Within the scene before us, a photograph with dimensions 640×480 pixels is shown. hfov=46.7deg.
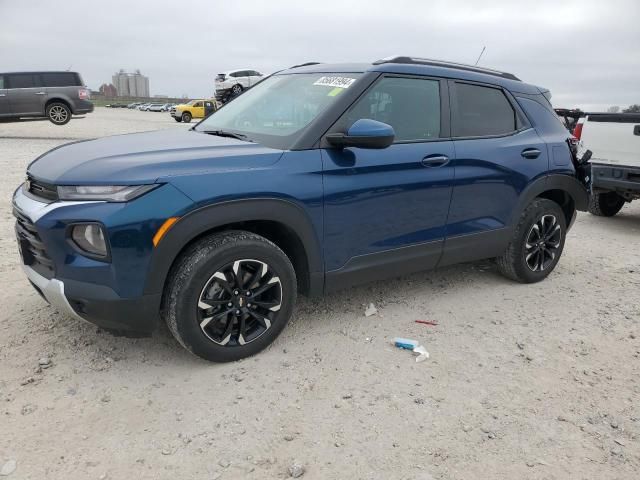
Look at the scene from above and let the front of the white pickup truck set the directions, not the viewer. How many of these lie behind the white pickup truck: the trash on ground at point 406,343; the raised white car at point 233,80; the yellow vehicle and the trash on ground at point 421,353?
2

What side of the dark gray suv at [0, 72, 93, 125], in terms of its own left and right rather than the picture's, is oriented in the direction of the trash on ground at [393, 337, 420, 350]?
left

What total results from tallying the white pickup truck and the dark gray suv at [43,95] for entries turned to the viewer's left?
1

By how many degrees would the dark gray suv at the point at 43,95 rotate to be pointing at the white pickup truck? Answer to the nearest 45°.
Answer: approximately 135° to its left

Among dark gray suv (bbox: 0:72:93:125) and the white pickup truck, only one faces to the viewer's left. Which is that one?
the dark gray suv

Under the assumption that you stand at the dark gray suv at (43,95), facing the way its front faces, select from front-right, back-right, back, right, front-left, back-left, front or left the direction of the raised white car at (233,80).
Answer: back-right

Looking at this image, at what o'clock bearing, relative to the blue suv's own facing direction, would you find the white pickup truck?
The white pickup truck is roughly at 6 o'clock from the blue suv.

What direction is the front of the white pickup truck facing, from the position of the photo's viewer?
facing away from the viewer

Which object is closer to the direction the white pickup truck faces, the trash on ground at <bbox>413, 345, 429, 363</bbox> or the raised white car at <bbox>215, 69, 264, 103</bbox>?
the raised white car

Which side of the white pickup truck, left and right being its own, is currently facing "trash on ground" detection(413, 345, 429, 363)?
back

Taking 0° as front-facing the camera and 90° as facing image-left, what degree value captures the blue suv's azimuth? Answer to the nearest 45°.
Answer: approximately 45°

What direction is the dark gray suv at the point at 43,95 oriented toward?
to the viewer's left

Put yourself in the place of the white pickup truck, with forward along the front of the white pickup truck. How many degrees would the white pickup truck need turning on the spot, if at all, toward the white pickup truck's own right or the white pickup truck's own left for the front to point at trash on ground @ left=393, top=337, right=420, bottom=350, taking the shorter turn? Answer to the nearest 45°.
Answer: approximately 180°
